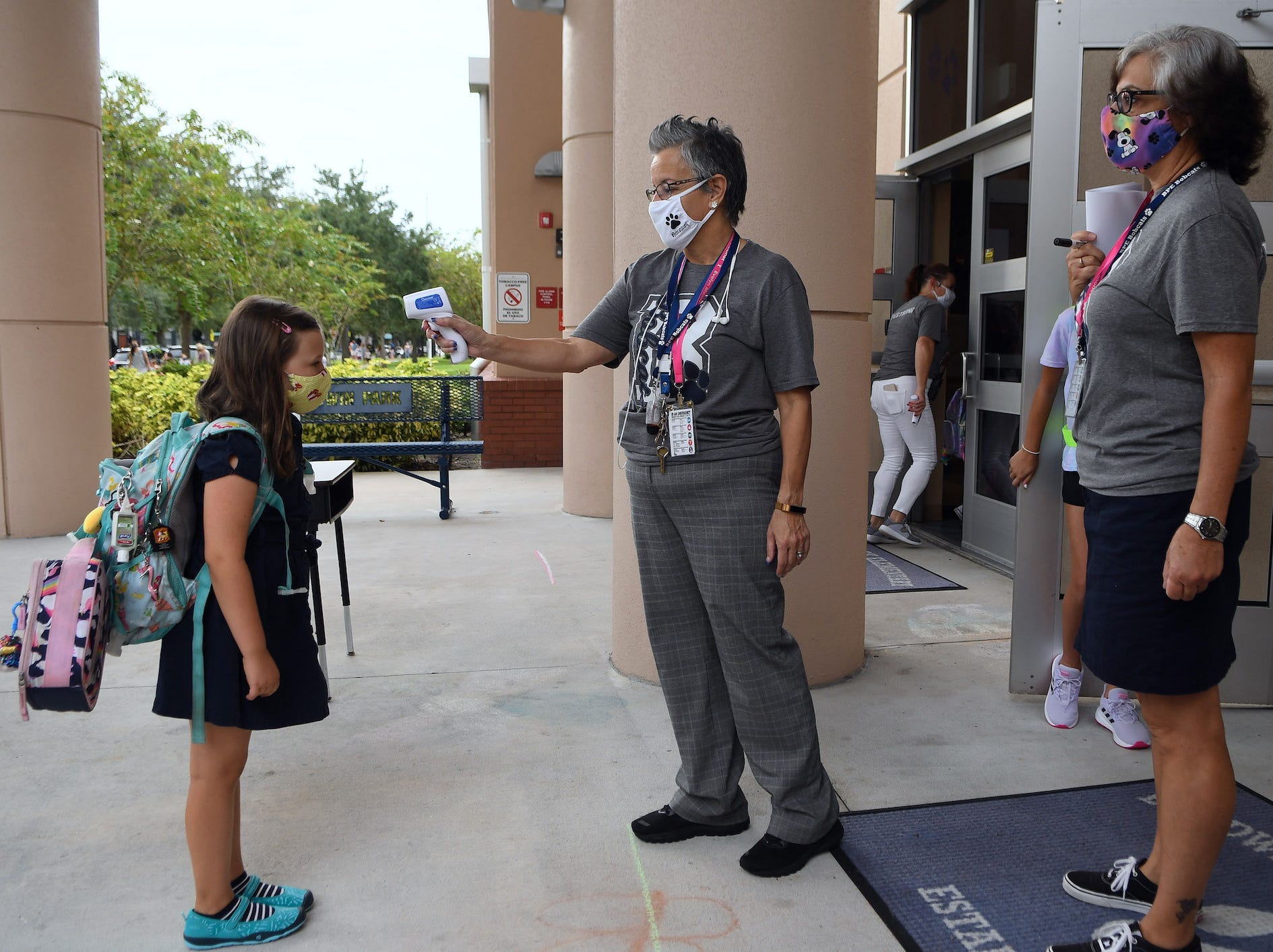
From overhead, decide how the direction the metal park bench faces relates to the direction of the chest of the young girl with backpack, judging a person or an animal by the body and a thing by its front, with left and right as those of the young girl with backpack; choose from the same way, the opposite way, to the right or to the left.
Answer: to the right

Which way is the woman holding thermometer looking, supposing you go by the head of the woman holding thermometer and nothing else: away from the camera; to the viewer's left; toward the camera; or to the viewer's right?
to the viewer's left

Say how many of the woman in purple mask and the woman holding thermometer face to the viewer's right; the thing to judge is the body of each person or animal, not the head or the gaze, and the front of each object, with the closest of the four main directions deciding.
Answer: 0

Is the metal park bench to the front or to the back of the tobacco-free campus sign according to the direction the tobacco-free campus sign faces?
to the front

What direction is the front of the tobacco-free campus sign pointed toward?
toward the camera

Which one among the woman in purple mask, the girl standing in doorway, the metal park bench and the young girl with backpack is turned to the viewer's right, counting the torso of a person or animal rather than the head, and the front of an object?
the young girl with backpack

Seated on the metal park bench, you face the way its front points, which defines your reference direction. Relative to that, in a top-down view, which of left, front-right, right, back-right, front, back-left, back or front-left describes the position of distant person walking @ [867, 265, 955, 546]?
front-left

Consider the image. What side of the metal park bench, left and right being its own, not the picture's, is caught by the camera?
front

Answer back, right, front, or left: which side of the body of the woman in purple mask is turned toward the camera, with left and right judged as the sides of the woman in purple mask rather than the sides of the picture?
left

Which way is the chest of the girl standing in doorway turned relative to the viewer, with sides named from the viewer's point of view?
facing the viewer

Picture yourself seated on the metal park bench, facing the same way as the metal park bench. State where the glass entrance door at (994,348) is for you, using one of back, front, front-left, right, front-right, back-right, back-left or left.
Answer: front-left

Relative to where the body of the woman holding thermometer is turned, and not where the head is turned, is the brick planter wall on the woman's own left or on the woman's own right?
on the woman's own right

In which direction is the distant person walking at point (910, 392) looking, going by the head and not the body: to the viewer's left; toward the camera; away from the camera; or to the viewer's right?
to the viewer's right

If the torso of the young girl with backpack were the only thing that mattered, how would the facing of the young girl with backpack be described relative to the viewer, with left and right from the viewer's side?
facing to the right of the viewer
